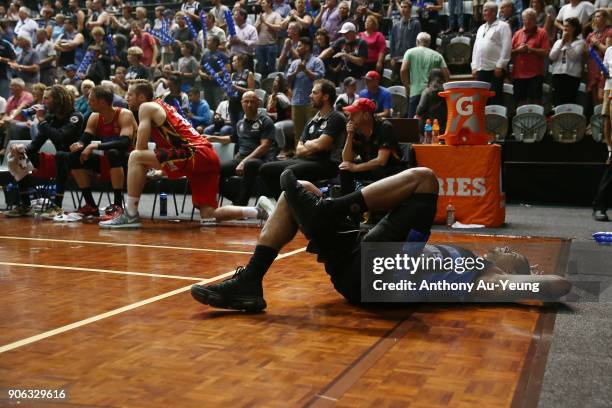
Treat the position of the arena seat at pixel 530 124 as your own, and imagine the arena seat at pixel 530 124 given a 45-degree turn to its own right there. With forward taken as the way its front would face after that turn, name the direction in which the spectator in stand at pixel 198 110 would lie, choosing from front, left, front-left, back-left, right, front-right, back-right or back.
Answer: front-right

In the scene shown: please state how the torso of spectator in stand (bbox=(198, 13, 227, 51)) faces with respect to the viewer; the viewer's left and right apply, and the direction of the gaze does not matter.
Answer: facing the viewer and to the left of the viewer

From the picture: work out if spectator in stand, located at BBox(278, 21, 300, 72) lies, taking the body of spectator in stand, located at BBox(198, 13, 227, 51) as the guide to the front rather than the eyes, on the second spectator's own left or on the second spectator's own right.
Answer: on the second spectator's own left

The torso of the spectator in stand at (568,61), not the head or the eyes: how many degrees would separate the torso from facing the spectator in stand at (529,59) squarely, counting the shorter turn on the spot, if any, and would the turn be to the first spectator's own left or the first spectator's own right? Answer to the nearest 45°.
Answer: approximately 90° to the first spectator's own right

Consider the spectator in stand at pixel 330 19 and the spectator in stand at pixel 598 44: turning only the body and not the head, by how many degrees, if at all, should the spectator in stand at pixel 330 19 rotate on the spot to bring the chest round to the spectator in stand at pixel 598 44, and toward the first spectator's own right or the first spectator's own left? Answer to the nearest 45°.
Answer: approximately 90° to the first spectator's own left

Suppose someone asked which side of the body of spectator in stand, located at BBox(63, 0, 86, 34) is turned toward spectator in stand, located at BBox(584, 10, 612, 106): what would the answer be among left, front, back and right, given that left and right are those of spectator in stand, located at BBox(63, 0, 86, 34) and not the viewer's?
left

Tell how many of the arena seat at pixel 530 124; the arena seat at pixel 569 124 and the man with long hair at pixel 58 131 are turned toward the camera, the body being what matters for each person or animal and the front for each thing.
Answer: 2

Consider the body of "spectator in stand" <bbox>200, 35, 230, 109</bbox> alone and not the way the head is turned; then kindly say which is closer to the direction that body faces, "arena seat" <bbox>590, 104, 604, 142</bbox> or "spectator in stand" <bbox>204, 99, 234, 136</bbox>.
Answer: the spectator in stand

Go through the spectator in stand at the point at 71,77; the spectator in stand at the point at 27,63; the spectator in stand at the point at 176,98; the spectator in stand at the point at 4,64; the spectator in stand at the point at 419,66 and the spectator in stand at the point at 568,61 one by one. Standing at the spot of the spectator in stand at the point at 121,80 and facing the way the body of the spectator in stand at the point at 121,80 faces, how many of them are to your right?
3

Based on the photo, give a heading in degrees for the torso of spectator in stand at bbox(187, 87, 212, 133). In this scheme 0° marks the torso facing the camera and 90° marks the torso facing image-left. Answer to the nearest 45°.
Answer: approximately 45°

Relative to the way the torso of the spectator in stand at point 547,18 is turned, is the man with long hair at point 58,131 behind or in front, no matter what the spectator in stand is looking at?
in front

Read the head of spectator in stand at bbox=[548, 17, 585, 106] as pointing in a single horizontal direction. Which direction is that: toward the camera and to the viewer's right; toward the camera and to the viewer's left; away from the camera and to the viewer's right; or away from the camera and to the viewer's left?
toward the camera and to the viewer's left

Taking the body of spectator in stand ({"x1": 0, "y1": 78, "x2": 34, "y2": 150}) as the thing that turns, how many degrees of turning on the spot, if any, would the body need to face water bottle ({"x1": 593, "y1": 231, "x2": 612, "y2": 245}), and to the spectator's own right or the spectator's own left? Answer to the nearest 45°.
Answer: approximately 90° to the spectator's own left
